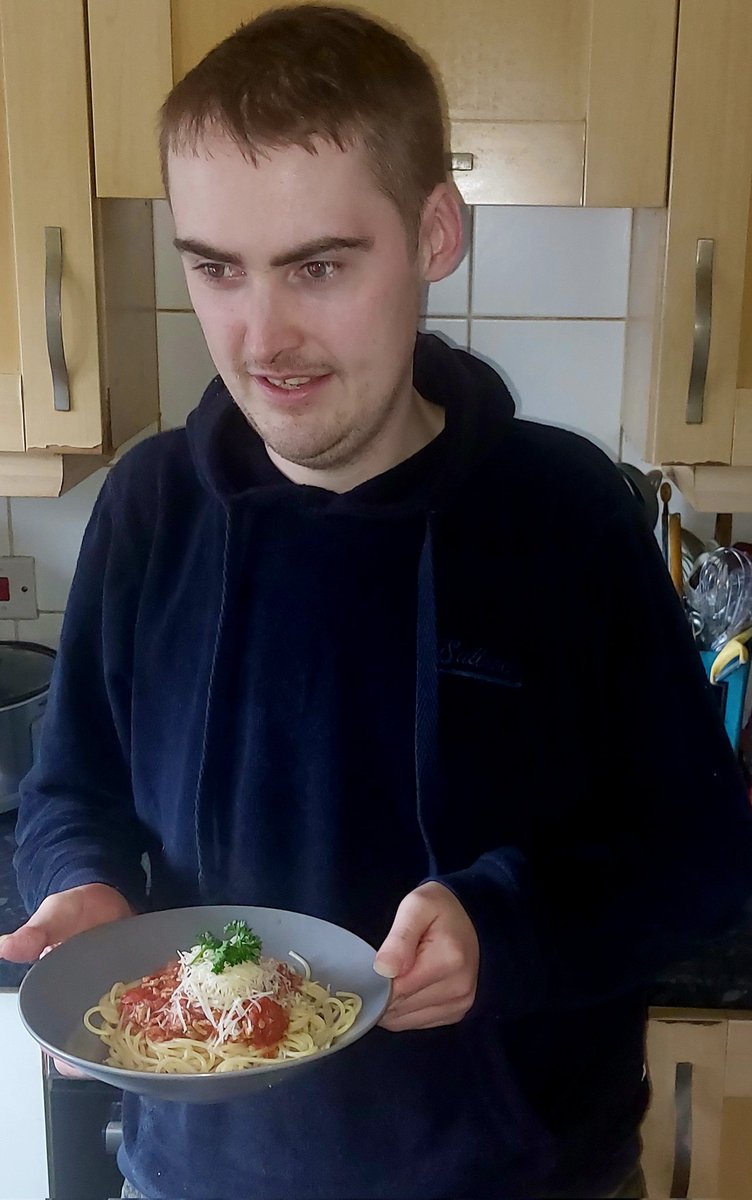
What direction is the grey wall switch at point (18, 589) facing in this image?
toward the camera

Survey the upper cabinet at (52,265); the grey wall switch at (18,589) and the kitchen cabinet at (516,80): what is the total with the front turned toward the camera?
3

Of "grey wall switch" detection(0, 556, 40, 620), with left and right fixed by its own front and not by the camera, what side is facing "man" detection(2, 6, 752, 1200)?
front

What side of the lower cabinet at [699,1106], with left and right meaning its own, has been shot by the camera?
front

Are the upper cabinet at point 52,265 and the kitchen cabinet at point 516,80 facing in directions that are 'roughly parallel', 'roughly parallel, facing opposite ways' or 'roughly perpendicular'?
roughly parallel

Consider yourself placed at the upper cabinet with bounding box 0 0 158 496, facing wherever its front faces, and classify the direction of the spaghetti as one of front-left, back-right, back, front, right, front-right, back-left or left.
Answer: front

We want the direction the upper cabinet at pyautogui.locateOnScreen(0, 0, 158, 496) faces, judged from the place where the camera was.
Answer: facing the viewer

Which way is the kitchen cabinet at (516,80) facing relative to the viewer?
toward the camera

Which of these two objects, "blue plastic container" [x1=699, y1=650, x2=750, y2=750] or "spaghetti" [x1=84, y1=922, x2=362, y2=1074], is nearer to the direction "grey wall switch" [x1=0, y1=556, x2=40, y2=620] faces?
the spaghetti

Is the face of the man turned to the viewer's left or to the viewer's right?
to the viewer's left
